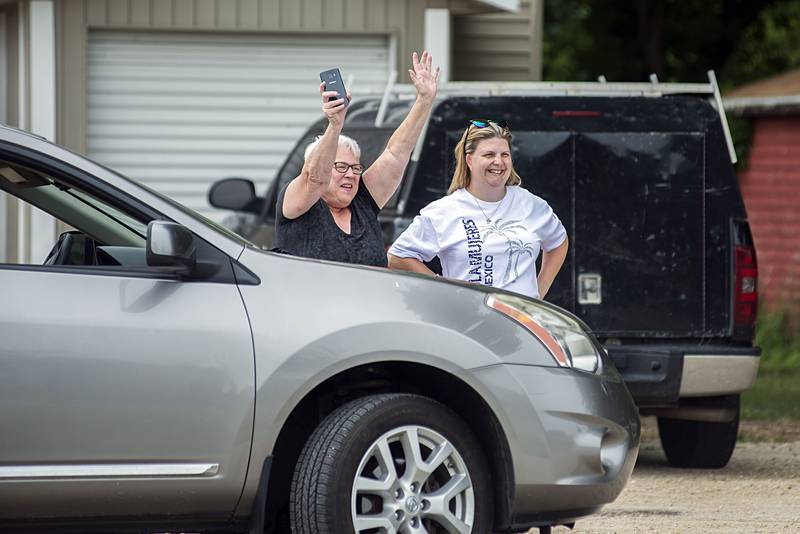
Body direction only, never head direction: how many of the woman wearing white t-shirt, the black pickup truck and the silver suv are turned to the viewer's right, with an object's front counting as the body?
1

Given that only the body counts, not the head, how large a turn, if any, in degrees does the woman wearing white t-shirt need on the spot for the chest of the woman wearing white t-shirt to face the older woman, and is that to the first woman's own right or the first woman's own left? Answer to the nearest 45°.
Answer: approximately 45° to the first woman's own right

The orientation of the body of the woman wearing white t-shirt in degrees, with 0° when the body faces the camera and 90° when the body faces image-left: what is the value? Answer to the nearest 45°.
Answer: approximately 0°

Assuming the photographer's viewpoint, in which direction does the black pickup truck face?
facing away from the viewer and to the left of the viewer

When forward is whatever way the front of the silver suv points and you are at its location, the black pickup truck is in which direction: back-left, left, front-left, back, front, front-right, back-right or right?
front-left

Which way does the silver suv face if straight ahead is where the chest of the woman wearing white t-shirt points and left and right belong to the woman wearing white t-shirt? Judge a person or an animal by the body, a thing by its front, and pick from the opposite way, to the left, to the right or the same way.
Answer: to the left

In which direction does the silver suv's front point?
to the viewer's right
